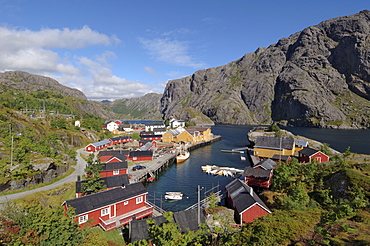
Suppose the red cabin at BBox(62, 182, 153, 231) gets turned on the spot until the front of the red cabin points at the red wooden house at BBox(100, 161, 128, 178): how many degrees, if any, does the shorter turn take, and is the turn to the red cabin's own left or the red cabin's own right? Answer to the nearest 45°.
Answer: approximately 135° to the red cabin's own left

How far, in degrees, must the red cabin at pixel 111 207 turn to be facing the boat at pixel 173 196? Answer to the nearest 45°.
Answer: approximately 90° to its left

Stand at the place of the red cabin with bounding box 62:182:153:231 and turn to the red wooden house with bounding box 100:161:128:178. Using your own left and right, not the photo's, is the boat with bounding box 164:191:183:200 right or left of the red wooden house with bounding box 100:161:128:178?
right

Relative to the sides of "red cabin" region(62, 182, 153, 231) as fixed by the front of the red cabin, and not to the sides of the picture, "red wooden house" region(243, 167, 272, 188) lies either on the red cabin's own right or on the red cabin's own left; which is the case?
on the red cabin's own left

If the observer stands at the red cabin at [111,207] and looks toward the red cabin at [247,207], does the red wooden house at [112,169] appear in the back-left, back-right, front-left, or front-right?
back-left

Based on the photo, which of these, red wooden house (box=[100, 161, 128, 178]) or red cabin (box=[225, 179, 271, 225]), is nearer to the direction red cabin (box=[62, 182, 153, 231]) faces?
the red cabin

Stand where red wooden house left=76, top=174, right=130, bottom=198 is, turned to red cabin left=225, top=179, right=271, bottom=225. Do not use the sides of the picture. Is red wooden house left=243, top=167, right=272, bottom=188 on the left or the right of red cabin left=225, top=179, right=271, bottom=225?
left

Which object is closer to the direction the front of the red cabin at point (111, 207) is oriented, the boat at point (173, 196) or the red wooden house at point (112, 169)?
the boat
